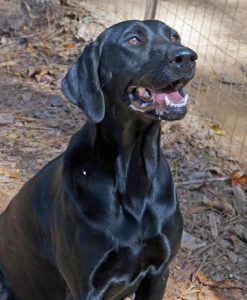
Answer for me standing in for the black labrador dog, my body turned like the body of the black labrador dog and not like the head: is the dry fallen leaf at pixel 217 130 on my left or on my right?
on my left

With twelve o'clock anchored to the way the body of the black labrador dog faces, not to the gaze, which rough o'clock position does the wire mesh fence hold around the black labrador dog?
The wire mesh fence is roughly at 8 o'clock from the black labrador dog.

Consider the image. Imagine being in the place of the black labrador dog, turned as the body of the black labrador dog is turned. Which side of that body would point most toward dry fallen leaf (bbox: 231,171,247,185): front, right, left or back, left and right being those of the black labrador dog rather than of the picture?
left

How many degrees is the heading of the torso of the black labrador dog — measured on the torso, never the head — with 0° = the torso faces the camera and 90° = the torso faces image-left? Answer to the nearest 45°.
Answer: approximately 315°
